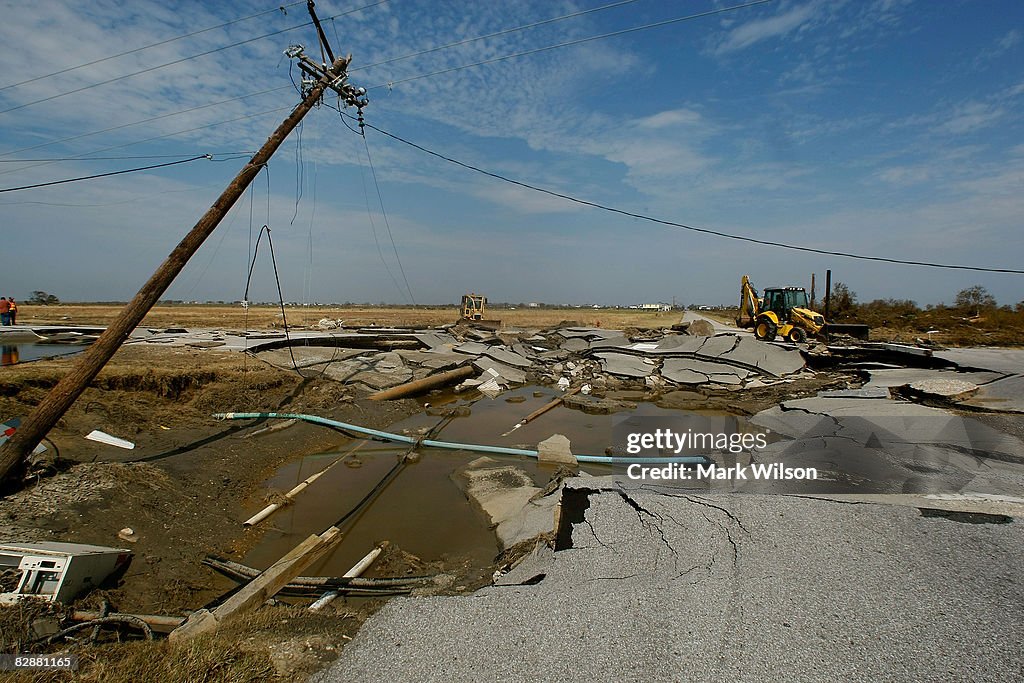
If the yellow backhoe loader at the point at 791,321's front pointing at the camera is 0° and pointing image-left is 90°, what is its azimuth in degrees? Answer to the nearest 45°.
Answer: approximately 315°

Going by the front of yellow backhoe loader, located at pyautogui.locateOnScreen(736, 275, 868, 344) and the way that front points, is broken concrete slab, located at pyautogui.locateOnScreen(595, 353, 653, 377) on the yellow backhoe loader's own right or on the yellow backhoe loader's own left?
on the yellow backhoe loader's own right

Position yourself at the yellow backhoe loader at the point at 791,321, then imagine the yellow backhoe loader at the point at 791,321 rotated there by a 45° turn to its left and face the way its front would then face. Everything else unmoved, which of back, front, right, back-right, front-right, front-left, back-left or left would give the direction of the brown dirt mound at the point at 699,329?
back-left

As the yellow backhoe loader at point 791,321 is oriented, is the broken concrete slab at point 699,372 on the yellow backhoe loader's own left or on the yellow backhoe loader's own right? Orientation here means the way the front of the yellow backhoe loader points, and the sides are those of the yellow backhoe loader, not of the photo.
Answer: on the yellow backhoe loader's own right

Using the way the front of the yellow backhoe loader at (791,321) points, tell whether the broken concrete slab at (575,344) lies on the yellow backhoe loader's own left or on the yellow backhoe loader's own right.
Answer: on the yellow backhoe loader's own right
